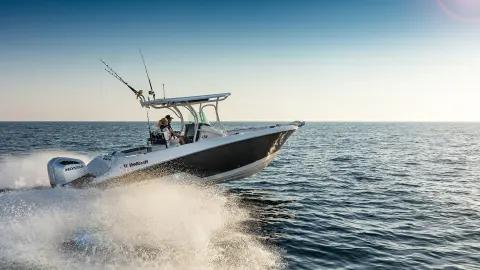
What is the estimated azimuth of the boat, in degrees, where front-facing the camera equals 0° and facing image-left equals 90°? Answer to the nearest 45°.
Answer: approximately 270°
